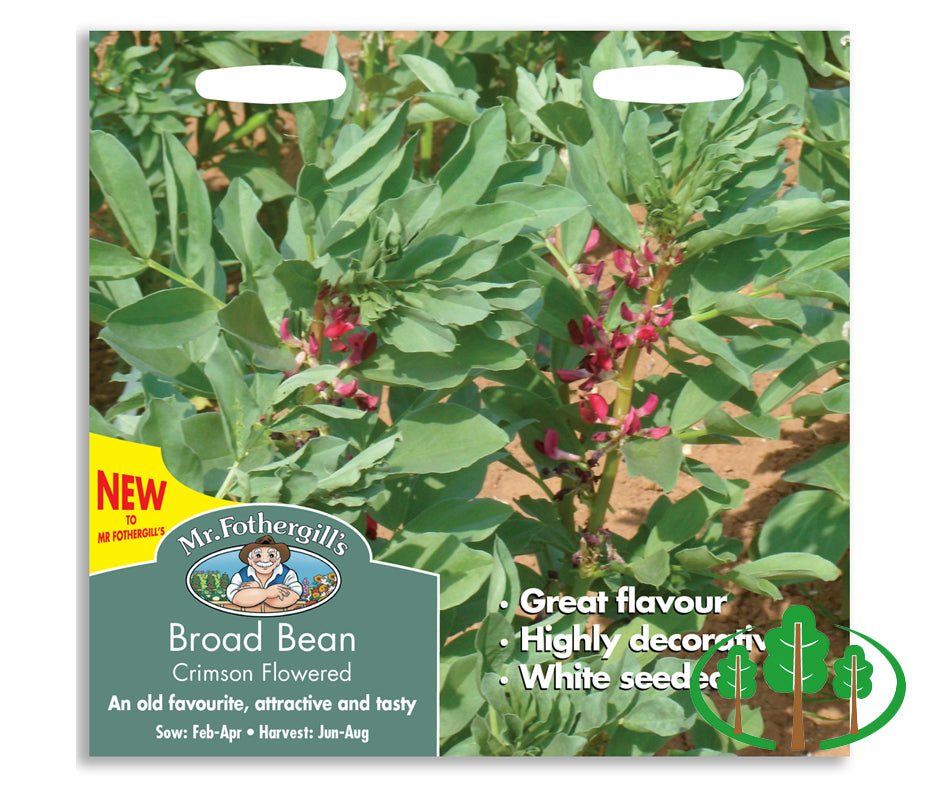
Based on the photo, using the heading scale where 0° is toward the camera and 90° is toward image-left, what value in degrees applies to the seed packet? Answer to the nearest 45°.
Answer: approximately 0°
